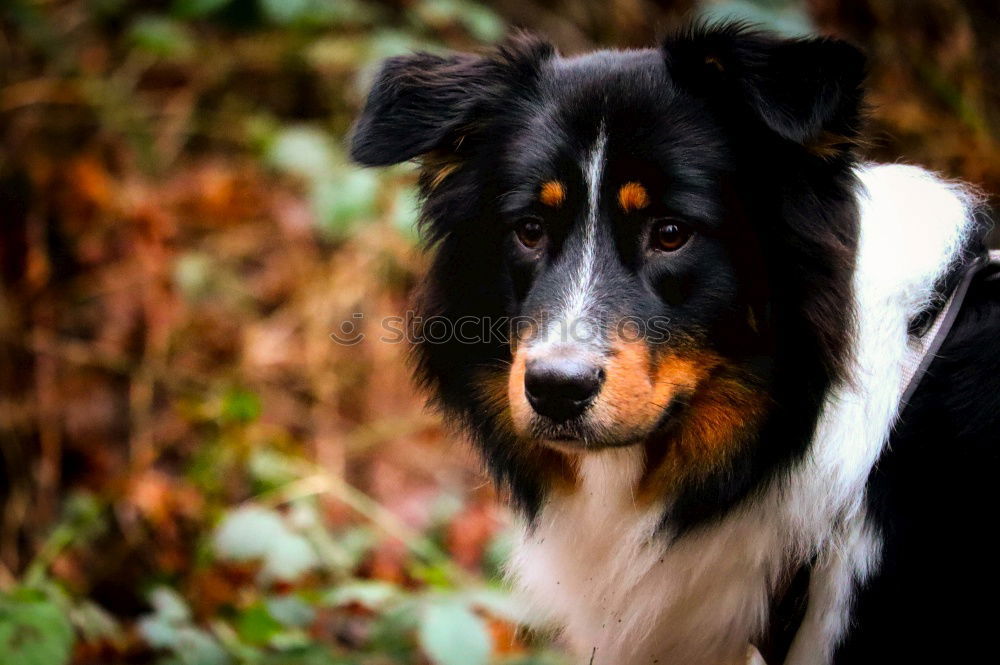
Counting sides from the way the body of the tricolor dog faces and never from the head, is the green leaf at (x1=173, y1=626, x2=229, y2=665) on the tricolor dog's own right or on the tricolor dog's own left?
on the tricolor dog's own right

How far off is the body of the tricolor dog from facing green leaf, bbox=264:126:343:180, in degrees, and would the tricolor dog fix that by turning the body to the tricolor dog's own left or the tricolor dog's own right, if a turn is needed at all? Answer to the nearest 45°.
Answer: approximately 90° to the tricolor dog's own right

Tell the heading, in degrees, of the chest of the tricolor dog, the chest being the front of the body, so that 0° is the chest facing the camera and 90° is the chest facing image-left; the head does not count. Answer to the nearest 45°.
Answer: approximately 45°

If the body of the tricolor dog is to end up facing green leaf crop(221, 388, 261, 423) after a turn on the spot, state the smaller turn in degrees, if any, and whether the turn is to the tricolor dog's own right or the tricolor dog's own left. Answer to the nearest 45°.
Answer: approximately 90° to the tricolor dog's own right

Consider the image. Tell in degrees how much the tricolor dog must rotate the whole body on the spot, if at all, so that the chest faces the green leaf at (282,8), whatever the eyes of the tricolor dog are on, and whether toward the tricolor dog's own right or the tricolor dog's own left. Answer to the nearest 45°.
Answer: approximately 90° to the tricolor dog's own right

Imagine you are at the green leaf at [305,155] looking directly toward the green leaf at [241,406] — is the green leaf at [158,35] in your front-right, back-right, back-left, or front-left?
back-right

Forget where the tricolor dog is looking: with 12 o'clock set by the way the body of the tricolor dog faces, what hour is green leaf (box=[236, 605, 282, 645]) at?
The green leaf is roughly at 2 o'clock from the tricolor dog.

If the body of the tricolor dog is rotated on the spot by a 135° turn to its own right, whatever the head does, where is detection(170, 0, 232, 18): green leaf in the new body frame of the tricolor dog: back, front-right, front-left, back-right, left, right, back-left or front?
front-left
